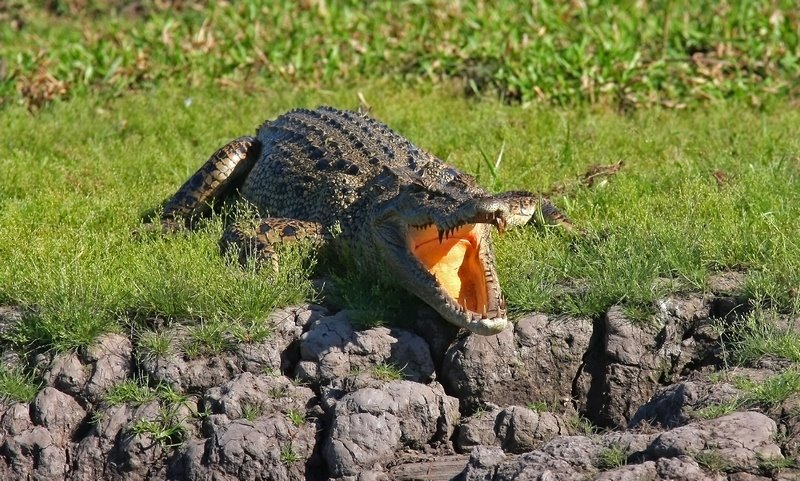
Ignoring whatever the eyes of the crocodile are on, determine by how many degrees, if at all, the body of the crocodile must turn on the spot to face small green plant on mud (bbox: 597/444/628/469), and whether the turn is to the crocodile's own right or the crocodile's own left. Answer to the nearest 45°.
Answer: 0° — it already faces it

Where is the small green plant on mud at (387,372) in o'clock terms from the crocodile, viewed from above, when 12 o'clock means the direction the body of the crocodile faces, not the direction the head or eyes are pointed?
The small green plant on mud is roughly at 1 o'clock from the crocodile.

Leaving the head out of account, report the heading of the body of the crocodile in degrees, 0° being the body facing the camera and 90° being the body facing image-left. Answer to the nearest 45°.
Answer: approximately 315°
